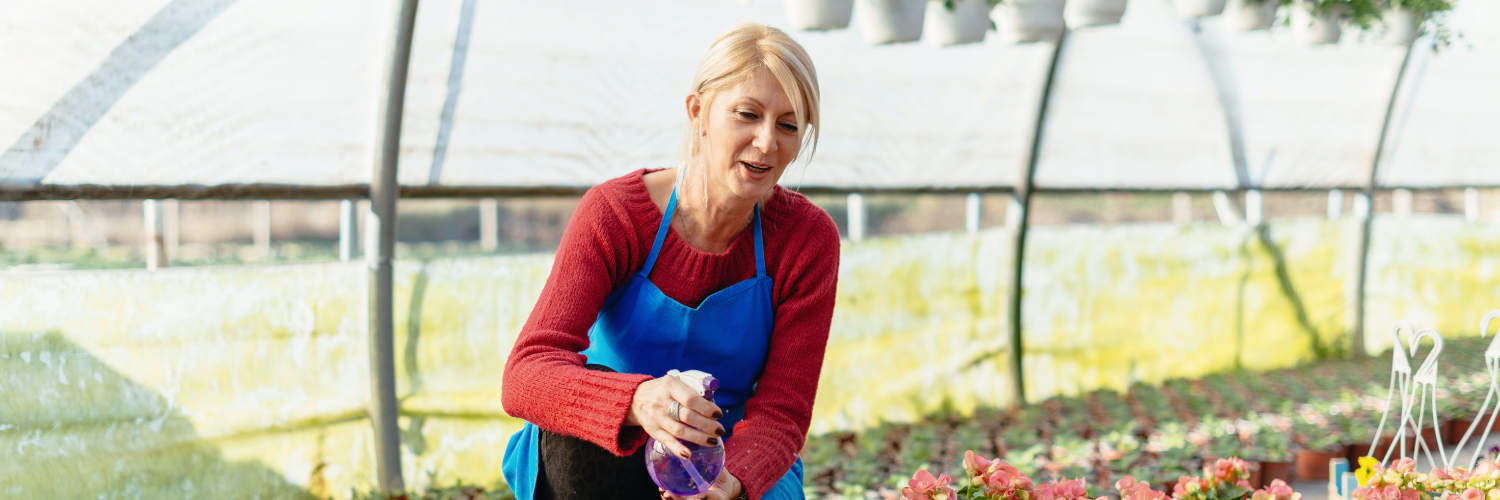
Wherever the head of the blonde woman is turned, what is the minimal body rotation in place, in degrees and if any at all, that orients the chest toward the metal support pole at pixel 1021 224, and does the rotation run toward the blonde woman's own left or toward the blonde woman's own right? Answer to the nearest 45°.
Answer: approximately 135° to the blonde woman's own left

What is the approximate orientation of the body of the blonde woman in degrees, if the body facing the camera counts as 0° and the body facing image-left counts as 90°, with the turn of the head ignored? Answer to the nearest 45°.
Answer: approximately 0°

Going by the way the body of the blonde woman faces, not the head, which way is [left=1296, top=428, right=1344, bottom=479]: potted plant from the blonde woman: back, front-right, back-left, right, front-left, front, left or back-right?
back-left

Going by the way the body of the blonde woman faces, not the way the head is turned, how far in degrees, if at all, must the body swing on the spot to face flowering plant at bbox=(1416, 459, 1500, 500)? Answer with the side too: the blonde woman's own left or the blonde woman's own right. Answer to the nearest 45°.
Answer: approximately 90° to the blonde woman's own left

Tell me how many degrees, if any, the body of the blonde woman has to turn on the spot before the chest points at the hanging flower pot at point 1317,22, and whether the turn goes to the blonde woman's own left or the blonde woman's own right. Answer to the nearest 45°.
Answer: approximately 135° to the blonde woman's own left

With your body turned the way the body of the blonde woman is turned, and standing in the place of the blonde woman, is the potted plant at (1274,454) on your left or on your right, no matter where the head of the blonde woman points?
on your left

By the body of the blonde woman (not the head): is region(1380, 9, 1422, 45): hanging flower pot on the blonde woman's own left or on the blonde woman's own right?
on the blonde woman's own left

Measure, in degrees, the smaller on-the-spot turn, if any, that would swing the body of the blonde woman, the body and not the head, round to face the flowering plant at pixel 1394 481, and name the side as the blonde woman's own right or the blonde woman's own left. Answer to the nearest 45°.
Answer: approximately 90° to the blonde woman's own left
